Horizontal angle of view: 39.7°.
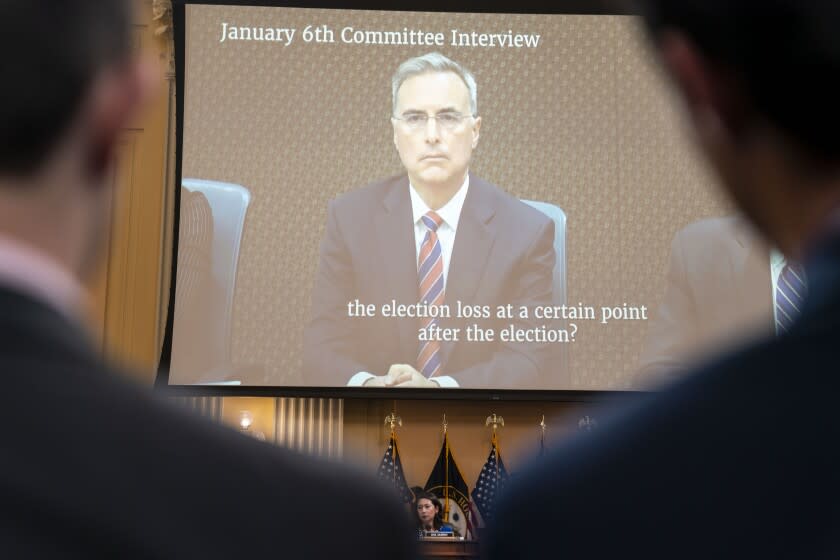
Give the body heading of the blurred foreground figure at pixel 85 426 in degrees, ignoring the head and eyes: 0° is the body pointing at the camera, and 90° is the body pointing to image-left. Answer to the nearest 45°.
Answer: approximately 180°

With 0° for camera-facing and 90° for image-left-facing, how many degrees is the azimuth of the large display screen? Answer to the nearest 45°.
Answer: approximately 0°

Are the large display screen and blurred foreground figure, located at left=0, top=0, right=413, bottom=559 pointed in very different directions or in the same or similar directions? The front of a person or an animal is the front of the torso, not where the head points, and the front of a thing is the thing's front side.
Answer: very different directions

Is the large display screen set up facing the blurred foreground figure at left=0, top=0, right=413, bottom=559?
yes

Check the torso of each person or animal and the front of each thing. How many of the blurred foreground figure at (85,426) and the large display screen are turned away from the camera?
1

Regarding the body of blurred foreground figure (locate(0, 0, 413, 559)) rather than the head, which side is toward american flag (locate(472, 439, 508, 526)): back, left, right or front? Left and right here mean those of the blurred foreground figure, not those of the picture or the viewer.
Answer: front

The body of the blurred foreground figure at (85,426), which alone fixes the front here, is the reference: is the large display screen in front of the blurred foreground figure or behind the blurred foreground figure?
in front
